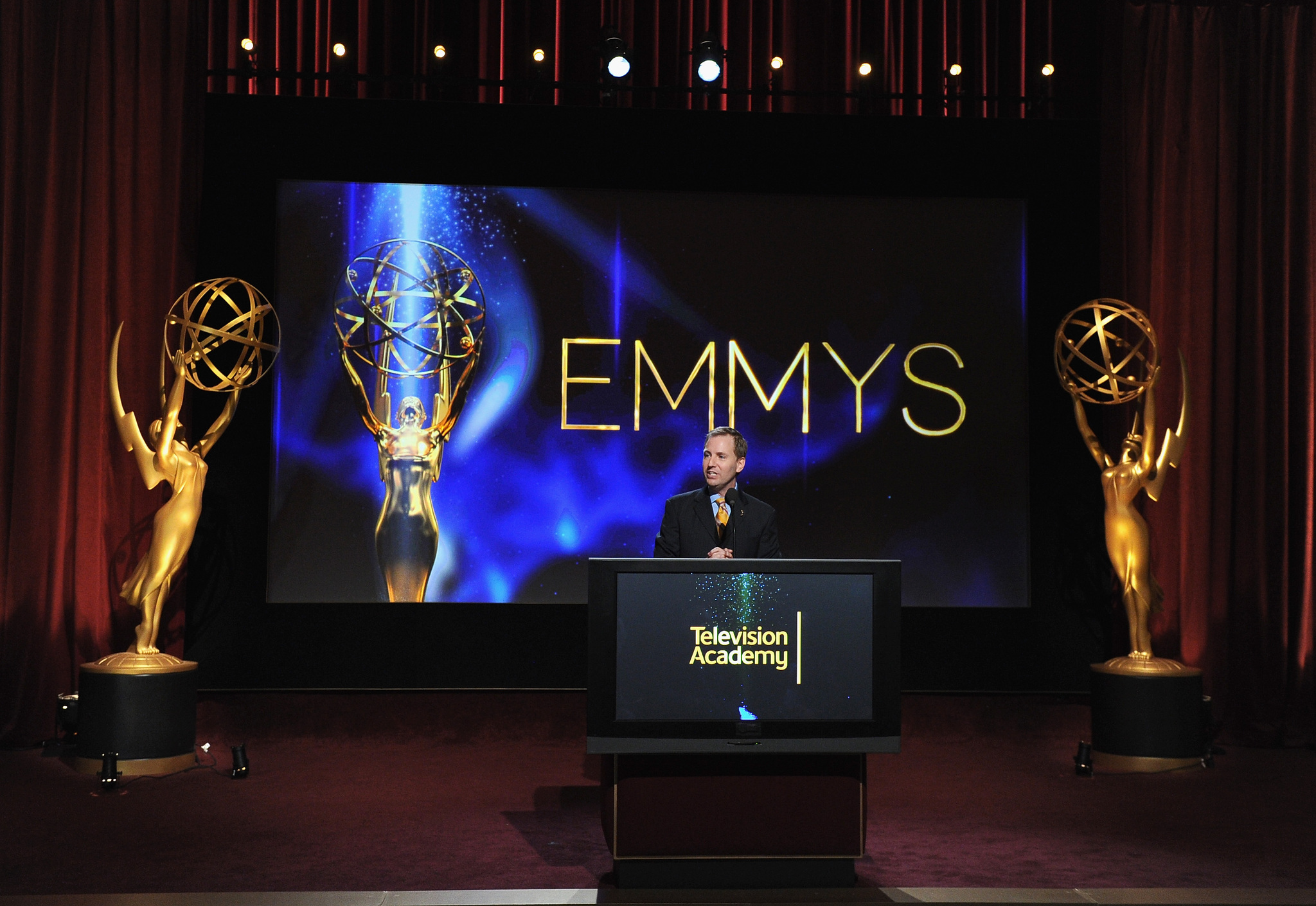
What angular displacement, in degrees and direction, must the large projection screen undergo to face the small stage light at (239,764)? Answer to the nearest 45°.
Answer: approximately 45° to its right

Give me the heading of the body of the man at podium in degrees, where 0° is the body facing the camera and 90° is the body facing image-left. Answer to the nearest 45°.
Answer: approximately 0°

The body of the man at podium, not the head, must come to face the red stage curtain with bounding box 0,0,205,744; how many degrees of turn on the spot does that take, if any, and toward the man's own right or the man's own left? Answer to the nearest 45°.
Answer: approximately 135° to the man's own right
